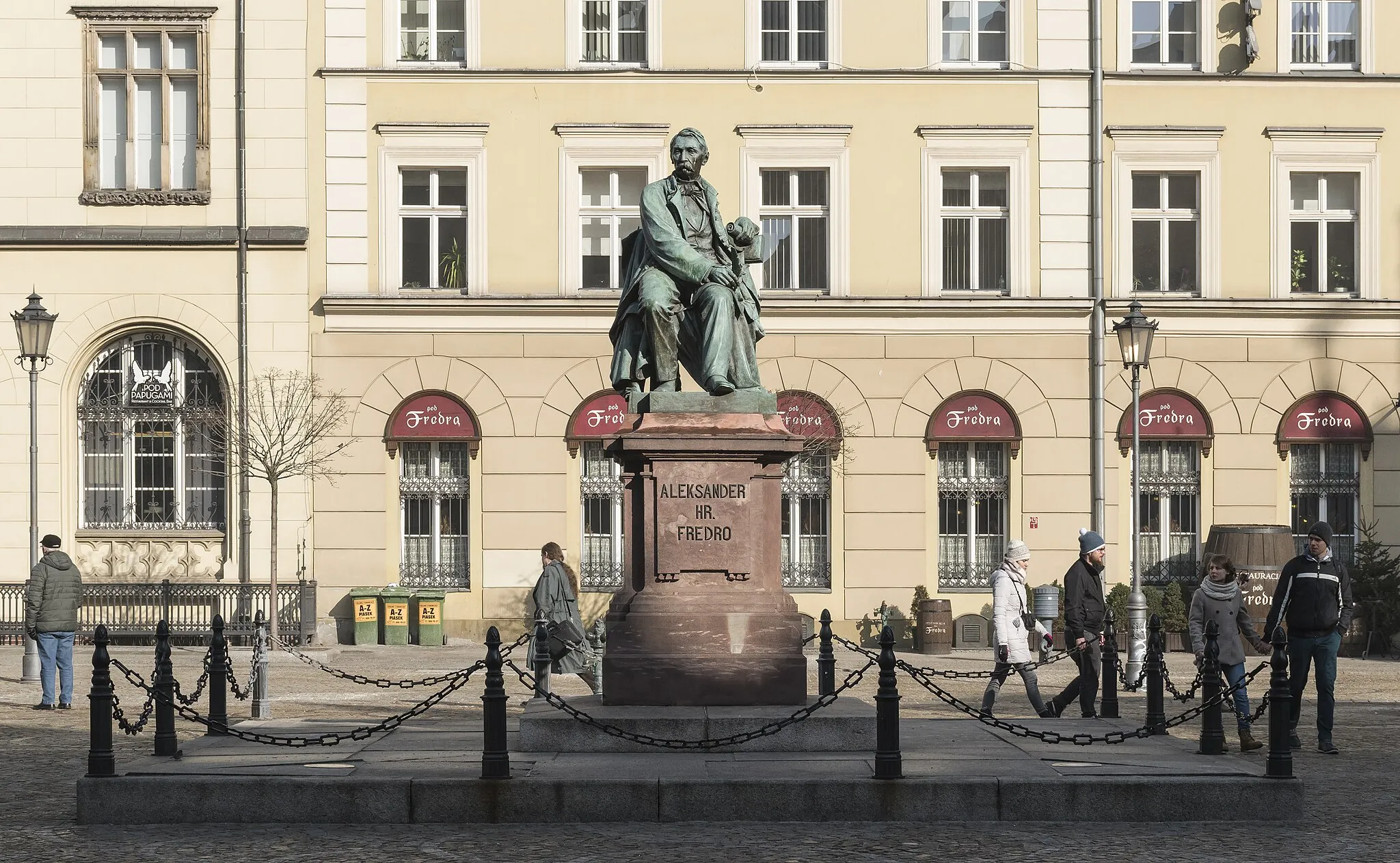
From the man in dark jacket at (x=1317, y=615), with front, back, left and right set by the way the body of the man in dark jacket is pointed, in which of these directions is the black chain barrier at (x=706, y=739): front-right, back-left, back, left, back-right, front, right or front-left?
front-right

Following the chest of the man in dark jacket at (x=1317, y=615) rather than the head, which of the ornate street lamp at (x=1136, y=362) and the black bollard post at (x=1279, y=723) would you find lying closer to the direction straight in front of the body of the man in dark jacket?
the black bollard post

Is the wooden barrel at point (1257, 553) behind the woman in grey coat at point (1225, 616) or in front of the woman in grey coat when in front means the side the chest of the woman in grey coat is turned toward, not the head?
behind

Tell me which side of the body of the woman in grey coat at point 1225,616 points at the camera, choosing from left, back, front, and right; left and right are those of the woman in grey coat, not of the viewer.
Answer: front

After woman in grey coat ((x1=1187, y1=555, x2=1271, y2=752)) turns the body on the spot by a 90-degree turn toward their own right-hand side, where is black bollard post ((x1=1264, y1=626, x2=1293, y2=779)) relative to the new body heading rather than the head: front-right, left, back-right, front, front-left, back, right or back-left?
left

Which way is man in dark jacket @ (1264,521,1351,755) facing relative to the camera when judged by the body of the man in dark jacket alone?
toward the camera
